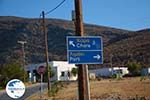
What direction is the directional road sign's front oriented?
toward the camera
